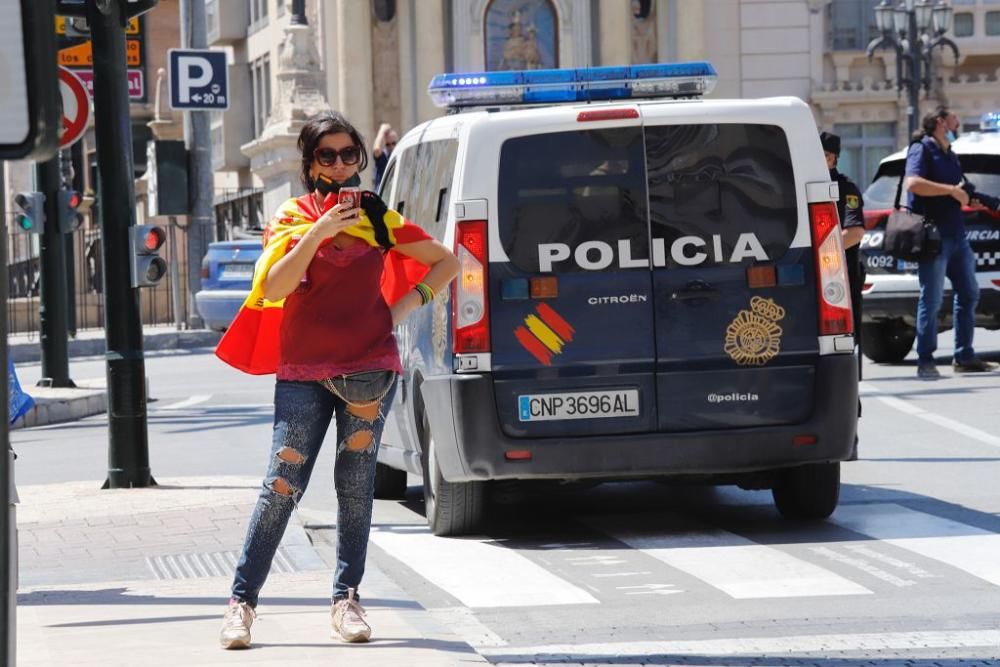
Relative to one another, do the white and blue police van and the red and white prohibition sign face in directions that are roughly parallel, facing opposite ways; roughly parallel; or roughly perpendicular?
roughly parallel, facing opposite ways

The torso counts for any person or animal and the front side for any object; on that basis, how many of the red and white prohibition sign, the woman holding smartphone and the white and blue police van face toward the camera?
2

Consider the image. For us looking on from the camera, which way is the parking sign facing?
facing the viewer

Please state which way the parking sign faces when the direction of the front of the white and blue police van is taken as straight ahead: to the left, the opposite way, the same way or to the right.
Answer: the opposite way

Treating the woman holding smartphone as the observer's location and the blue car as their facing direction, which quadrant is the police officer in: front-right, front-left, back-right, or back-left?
front-right

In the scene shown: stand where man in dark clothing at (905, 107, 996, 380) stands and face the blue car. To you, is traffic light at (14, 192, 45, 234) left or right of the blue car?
left

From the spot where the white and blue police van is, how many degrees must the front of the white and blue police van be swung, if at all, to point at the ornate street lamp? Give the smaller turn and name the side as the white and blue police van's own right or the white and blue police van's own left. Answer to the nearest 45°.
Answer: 0° — it already faces it

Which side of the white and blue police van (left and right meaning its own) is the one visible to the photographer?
back

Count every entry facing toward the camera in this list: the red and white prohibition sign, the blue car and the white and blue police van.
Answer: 1

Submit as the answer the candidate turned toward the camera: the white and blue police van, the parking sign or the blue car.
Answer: the parking sign

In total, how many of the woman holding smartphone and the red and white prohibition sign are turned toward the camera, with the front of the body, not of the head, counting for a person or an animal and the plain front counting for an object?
2

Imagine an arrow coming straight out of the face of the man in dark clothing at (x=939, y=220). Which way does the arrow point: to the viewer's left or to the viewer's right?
to the viewer's right

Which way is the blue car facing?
away from the camera

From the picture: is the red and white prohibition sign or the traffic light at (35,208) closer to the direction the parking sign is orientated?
the red and white prohibition sign

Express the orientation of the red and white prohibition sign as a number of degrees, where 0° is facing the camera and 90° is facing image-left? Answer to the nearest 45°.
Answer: approximately 0°

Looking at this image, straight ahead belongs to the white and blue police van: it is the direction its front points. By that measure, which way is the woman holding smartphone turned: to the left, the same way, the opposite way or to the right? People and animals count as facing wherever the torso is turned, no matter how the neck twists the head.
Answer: the opposite way

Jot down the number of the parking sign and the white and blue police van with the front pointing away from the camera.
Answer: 1
